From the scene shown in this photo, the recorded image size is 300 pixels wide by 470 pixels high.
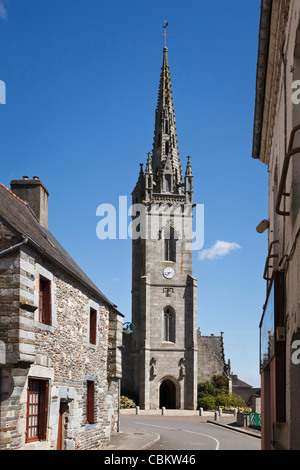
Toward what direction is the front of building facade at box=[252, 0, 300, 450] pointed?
to the viewer's left

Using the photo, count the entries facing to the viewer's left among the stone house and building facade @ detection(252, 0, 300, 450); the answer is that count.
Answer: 1

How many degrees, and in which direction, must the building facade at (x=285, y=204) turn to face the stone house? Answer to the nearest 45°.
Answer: approximately 45° to its right

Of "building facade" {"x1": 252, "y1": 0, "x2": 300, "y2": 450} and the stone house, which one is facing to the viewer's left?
the building facade

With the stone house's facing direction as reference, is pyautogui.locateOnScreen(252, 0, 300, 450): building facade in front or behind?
in front
